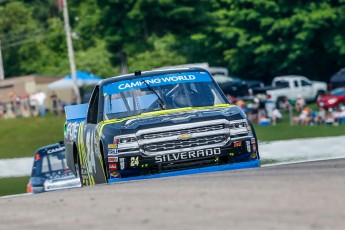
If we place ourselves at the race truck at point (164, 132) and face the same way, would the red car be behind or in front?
behind

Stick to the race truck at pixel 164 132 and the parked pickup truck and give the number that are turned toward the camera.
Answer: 1

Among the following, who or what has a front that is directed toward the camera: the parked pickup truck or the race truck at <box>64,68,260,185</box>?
the race truck

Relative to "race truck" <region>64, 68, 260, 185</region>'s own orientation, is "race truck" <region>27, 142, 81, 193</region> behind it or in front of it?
behind

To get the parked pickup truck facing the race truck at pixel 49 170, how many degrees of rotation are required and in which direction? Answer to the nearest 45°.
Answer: approximately 135° to its right

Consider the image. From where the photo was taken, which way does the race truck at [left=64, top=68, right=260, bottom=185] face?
toward the camera

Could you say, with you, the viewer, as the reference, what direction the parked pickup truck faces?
facing away from the viewer and to the right of the viewer

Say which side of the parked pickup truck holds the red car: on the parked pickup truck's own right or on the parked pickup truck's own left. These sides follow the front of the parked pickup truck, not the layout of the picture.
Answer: on the parked pickup truck's own right

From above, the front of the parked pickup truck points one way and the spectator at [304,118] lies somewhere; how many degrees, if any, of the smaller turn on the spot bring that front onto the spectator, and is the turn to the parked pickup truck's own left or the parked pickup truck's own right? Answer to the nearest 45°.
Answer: approximately 135° to the parked pickup truck's own right
